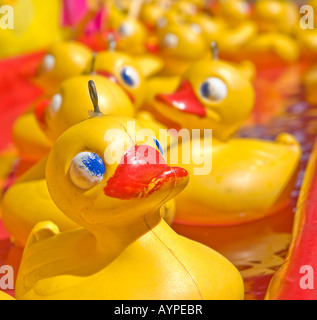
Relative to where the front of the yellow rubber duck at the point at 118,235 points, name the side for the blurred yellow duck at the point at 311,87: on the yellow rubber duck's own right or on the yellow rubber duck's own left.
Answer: on the yellow rubber duck's own left

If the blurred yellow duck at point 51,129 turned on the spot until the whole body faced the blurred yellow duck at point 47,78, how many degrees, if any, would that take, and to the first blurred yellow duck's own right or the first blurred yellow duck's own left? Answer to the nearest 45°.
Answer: approximately 45° to the first blurred yellow duck's own right

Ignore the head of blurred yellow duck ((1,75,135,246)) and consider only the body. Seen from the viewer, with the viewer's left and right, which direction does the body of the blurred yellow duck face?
facing away from the viewer and to the left of the viewer

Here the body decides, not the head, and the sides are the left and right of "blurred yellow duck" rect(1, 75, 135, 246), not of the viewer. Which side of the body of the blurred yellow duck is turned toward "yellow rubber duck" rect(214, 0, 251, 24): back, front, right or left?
right

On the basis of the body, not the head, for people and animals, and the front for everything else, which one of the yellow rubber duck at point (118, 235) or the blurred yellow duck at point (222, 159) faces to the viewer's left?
the blurred yellow duck

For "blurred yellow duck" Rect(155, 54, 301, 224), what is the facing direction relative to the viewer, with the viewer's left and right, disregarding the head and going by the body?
facing to the left of the viewer

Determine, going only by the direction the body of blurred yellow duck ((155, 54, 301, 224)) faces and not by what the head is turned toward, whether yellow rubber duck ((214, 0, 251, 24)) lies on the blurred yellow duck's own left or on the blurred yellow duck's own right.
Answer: on the blurred yellow duck's own right

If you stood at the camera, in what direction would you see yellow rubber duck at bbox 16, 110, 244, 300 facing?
facing the viewer and to the right of the viewer

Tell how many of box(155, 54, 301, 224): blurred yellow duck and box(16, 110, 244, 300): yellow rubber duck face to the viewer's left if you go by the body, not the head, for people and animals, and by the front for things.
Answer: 1

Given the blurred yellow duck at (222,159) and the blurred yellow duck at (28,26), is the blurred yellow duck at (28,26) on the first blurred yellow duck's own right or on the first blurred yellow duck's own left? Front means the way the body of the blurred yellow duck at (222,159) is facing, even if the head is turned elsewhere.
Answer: on the first blurred yellow duck's own right

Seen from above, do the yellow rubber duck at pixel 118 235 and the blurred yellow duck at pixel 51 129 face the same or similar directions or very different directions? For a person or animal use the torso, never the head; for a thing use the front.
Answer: very different directions
